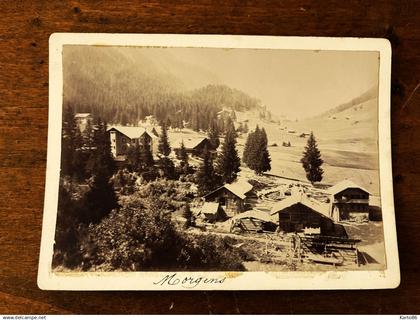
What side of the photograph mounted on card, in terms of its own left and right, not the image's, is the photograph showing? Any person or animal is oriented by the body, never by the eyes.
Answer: front
